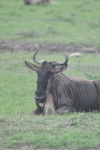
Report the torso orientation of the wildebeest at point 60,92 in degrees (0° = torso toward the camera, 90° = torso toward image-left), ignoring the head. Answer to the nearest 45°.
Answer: approximately 45°
